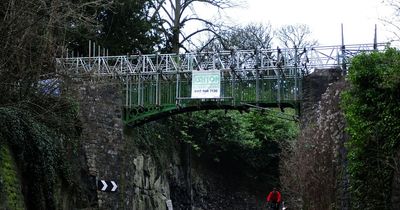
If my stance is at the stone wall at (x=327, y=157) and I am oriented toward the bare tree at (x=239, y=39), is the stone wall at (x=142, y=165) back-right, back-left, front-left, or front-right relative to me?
front-left

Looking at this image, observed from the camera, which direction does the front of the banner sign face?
facing the viewer

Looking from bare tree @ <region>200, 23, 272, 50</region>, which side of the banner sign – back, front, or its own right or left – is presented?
back

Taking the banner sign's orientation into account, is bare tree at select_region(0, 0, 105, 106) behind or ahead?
ahead

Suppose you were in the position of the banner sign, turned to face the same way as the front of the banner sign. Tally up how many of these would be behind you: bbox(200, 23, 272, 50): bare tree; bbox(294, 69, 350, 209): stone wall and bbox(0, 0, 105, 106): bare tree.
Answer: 1
